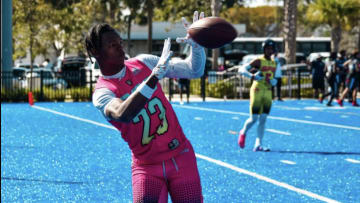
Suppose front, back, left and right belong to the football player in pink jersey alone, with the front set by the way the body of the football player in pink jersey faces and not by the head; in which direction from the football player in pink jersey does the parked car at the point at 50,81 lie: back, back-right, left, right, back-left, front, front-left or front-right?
back-left

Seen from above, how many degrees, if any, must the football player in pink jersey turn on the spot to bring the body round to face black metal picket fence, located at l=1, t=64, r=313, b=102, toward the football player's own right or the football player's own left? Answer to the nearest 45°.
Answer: approximately 135° to the football player's own left

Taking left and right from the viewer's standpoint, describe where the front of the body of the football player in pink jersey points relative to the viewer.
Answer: facing the viewer and to the right of the viewer

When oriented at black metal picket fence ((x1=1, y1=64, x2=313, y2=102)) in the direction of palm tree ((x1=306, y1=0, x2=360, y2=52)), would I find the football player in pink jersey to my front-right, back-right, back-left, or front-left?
back-right

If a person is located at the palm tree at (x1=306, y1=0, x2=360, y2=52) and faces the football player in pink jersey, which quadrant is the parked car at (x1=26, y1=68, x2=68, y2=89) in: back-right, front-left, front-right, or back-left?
front-right

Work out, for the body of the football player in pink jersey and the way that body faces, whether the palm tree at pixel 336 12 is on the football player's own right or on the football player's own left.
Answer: on the football player's own left
